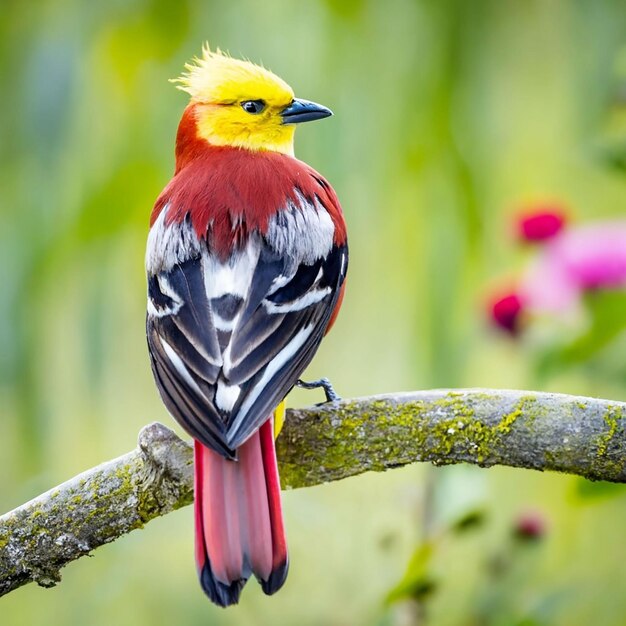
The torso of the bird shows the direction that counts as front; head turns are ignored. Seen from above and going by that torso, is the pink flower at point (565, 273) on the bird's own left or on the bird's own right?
on the bird's own right

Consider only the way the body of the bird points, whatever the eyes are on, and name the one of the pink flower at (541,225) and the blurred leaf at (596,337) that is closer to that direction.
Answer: the pink flower

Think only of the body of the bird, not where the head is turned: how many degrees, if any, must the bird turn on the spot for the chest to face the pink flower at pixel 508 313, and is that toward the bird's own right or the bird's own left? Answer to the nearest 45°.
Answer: approximately 45° to the bird's own right

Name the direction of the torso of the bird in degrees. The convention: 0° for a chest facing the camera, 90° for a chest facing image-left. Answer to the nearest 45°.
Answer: approximately 180°

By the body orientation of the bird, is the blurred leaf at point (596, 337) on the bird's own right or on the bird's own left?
on the bird's own right
